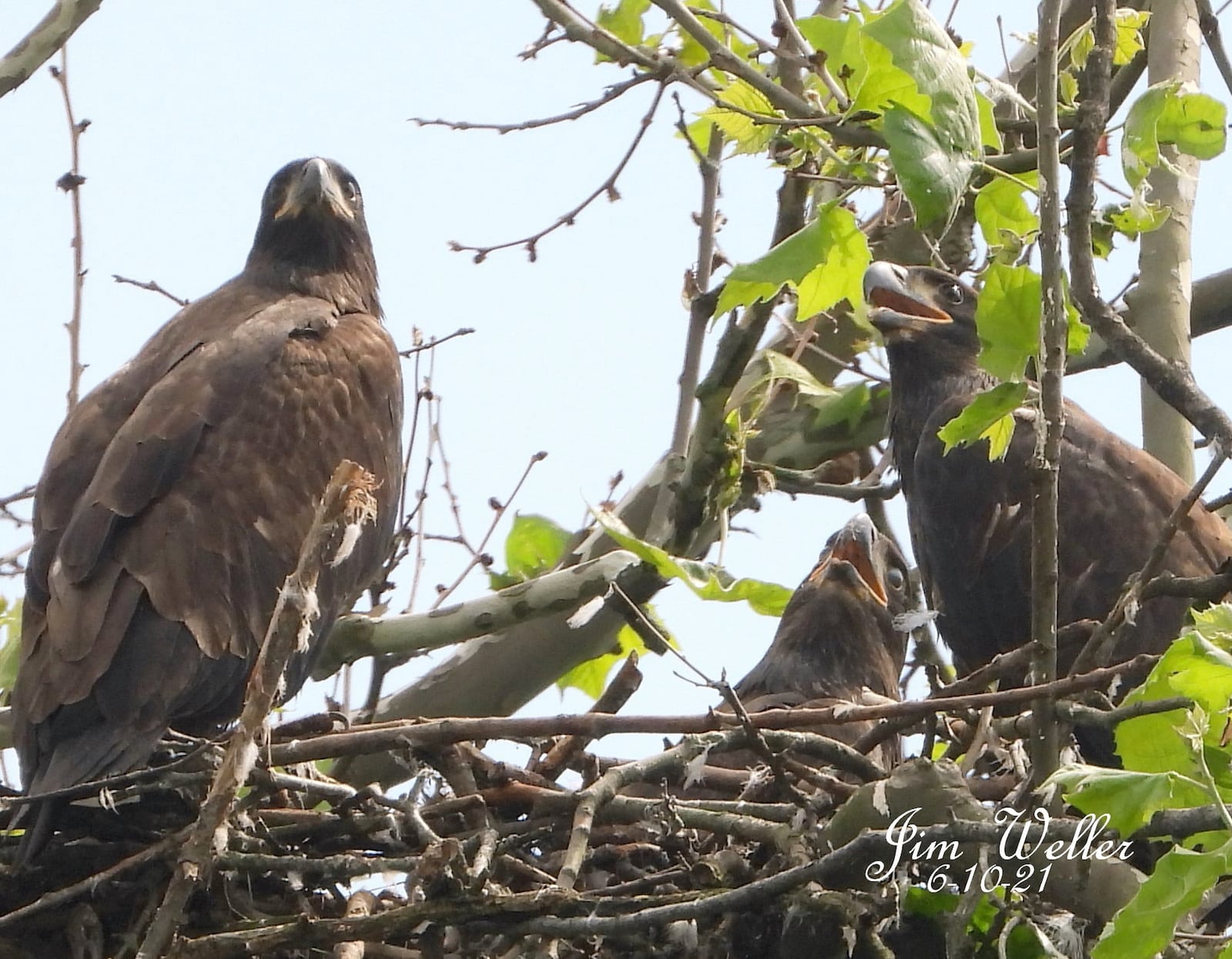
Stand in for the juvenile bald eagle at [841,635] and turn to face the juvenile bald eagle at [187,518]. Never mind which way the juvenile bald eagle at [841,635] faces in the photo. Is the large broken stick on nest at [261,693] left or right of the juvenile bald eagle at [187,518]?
left

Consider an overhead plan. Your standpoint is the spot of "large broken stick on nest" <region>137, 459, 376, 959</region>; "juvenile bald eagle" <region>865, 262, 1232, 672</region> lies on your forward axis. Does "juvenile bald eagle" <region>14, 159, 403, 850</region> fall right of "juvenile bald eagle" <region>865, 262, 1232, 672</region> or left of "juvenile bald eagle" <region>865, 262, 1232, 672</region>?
left

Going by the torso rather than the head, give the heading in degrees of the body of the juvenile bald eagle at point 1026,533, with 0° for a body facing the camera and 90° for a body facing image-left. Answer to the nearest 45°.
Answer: approximately 90°

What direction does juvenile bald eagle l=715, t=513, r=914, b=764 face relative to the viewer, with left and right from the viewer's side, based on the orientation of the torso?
facing the viewer and to the left of the viewer

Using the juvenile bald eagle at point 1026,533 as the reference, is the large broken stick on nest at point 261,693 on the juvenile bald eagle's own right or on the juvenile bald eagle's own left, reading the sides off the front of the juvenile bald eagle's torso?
on the juvenile bald eagle's own left

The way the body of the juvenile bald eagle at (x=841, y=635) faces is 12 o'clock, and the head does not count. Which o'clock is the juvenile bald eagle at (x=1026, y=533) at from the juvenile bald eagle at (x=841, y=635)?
the juvenile bald eagle at (x=1026, y=533) is roughly at 9 o'clock from the juvenile bald eagle at (x=841, y=635).

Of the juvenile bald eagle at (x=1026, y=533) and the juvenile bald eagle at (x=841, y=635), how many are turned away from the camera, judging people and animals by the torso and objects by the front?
0

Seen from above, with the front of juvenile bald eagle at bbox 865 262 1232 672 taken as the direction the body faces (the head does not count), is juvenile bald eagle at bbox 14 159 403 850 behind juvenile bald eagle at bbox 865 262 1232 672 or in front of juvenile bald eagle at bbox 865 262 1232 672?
in front
